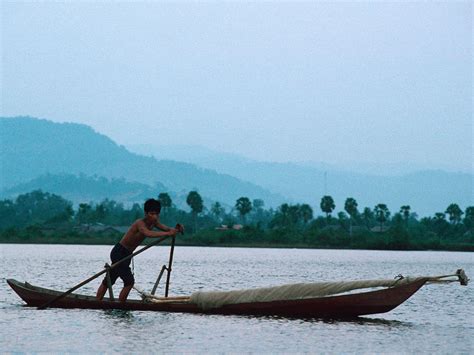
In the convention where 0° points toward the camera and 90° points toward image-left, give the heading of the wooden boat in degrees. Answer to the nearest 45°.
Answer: approximately 270°
